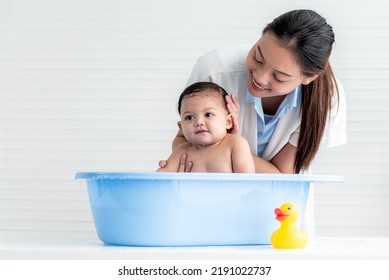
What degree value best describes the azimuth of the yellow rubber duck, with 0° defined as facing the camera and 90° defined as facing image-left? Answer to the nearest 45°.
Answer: approximately 45°

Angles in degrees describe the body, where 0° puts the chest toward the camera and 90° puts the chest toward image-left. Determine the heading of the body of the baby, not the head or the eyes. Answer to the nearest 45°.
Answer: approximately 45°

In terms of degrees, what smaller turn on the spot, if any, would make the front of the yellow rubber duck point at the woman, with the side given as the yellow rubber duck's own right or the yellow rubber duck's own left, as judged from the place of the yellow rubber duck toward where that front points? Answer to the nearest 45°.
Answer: approximately 135° to the yellow rubber duck's own right

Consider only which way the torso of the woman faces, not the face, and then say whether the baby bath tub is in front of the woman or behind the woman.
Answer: in front

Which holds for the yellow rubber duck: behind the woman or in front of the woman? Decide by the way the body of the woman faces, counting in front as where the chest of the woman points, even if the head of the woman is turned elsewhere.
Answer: in front
